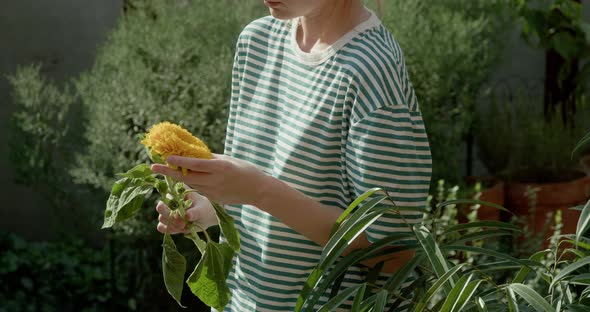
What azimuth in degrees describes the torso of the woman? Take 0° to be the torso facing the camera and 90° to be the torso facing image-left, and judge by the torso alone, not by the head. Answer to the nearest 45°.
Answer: approximately 45°

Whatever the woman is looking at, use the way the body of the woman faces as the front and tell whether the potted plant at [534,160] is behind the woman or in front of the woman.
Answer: behind
